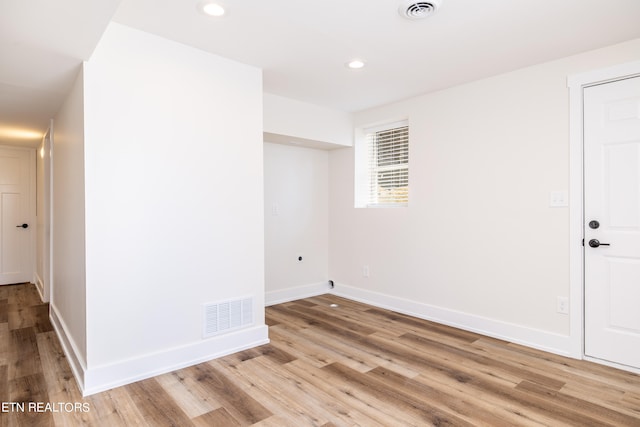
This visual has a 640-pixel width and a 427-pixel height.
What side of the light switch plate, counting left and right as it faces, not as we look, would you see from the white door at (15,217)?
right

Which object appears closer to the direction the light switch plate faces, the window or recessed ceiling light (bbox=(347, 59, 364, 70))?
the recessed ceiling light

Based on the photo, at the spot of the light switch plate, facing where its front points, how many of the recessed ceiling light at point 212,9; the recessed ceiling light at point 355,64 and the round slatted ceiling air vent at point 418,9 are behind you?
0

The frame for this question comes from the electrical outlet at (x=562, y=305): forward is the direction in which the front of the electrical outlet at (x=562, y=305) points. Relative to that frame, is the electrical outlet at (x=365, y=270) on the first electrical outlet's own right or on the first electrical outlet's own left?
on the first electrical outlet's own right

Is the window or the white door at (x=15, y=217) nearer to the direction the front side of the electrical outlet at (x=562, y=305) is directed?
the white door

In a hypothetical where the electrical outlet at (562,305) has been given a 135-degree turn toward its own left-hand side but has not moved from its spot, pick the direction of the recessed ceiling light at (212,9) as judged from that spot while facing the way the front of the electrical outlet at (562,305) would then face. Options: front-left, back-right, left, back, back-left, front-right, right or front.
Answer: back

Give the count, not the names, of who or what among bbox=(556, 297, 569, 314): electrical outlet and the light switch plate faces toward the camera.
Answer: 2

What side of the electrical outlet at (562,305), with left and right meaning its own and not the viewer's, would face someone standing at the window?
right

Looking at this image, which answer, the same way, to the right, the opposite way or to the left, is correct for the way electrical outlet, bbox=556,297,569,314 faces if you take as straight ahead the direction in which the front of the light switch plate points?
the same way

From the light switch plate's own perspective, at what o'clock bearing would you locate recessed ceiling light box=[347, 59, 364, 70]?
The recessed ceiling light is roughly at 2 o'clock from the light switch plate.

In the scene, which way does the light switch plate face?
toward the camera

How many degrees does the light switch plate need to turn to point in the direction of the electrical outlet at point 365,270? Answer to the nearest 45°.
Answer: approximately 90° to its right

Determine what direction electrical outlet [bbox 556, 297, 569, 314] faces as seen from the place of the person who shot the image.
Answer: facing the viewer
